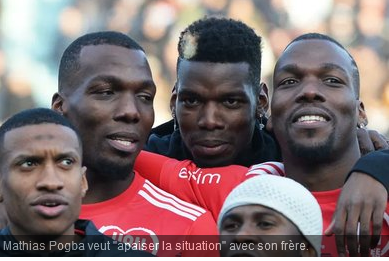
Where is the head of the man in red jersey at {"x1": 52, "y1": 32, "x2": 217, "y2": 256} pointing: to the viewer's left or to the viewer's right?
to the viewer's right

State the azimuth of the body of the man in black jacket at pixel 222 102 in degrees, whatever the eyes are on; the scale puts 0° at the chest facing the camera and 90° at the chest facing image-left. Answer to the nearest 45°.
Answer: approximately 0°

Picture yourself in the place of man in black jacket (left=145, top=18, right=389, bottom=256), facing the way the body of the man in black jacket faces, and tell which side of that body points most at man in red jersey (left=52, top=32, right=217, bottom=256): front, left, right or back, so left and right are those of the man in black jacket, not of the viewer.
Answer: right
